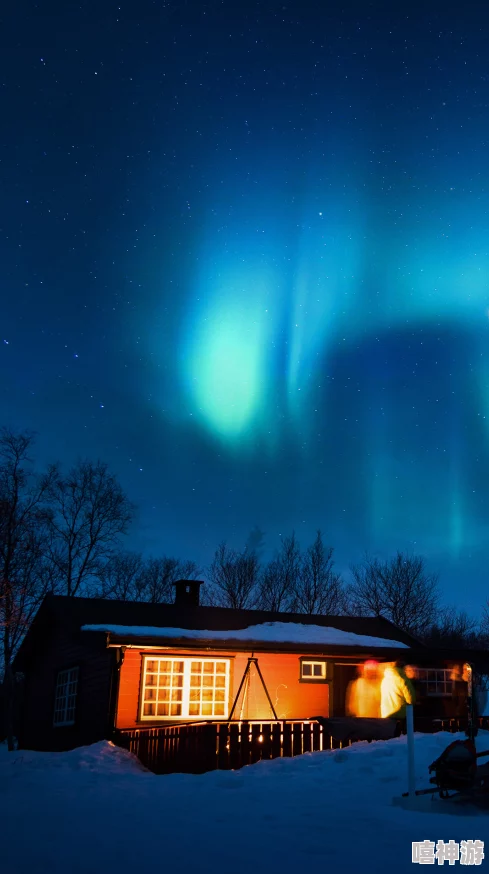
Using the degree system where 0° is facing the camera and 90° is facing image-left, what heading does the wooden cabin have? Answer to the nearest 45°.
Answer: approximately 315°
